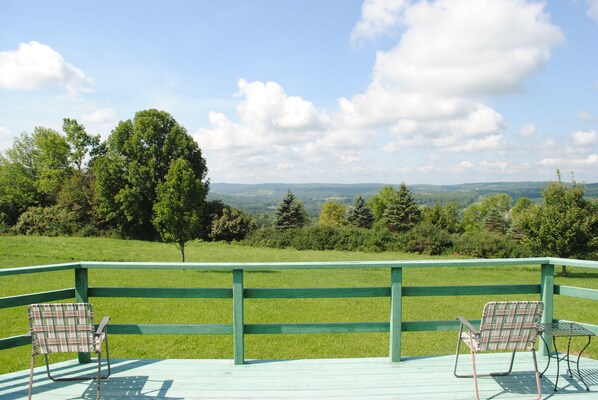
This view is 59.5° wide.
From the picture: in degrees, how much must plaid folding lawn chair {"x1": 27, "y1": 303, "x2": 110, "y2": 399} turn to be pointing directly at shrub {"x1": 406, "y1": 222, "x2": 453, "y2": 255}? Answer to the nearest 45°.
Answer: approximately 45° to its right

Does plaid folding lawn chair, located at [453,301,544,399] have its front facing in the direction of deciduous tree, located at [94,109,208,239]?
yes

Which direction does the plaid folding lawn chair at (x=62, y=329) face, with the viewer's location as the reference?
facing away from the viewer

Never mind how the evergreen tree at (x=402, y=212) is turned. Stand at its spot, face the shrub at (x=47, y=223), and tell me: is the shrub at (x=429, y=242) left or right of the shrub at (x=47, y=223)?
left

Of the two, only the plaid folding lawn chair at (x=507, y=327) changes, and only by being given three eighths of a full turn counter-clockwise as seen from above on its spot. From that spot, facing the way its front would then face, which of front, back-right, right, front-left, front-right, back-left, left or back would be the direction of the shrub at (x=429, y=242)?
back

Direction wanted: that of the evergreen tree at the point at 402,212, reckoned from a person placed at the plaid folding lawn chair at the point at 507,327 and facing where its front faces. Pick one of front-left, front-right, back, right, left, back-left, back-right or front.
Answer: front-right

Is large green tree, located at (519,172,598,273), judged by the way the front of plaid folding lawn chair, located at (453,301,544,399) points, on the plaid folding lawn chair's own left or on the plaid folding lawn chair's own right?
on the plaid folding lawn chair's own right

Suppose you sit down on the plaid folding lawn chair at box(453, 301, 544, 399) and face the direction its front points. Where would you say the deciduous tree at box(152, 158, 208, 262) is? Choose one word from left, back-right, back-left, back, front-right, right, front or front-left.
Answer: front

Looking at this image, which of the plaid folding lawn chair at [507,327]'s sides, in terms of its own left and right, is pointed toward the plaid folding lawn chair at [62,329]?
left

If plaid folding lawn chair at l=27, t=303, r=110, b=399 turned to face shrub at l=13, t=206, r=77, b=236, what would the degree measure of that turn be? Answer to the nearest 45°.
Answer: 0° — it already faces it

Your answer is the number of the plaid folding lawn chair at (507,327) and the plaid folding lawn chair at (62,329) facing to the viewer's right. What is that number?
0

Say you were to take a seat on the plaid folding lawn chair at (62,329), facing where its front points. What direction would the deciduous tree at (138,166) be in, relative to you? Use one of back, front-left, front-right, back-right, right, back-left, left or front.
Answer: front

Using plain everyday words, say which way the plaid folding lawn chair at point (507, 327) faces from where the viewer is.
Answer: facing away from the viewer and to the left of the viewer
